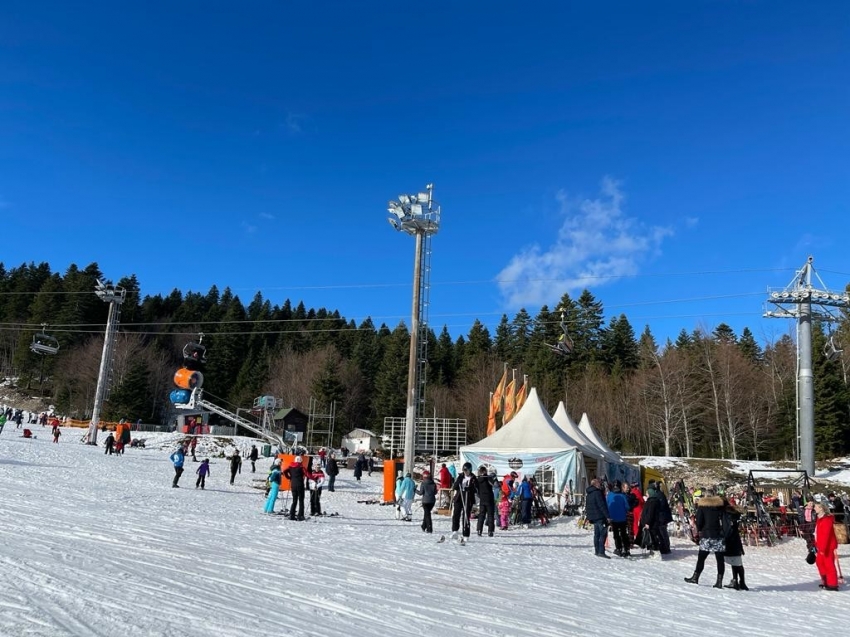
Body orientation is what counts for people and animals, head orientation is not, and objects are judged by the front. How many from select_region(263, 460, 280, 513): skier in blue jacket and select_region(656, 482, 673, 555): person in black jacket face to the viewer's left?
1

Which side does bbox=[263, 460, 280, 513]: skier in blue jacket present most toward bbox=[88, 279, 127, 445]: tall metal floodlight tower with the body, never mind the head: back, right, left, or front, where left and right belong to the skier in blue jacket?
left

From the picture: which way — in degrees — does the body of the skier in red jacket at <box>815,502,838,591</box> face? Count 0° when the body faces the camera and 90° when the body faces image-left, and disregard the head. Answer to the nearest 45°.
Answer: approximately 90°

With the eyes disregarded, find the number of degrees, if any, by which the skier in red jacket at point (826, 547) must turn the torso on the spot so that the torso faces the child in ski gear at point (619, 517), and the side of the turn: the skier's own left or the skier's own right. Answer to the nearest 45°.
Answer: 0° — they already face them

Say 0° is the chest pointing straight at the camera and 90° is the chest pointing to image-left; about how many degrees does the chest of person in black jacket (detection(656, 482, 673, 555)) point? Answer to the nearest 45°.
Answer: approximately 90°

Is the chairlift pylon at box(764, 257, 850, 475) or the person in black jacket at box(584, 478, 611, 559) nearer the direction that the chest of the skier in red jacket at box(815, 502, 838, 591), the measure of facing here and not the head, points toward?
the person in black jacket

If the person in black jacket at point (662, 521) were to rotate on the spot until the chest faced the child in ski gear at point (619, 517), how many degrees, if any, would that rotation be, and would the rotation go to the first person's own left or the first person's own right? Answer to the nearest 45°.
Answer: approximately 45° to the first person's own left
